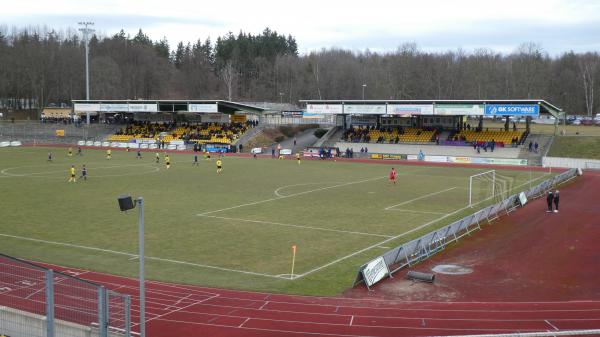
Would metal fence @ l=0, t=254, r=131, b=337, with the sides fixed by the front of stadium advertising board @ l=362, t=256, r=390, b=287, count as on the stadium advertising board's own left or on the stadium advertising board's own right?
on the stadium advertising board's own right

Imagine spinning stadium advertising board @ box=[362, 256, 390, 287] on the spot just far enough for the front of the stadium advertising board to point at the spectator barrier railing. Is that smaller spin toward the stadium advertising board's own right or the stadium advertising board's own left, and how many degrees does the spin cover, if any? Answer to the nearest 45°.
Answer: approximately 90° to the stadium advertising board's own left
